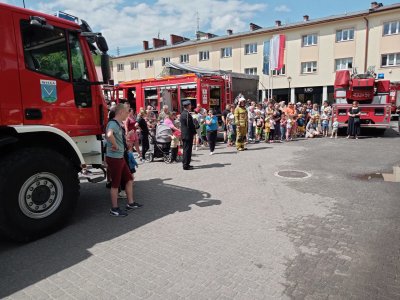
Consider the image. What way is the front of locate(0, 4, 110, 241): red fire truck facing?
to the viewer's right

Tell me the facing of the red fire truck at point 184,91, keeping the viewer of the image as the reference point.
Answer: facing away from the viewer and to the left of the viewer

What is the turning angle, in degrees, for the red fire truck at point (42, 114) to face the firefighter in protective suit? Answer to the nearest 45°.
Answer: approximately 45° to its left

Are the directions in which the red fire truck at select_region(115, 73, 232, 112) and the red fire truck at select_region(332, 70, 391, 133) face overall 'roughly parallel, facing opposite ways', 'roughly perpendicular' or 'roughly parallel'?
roughly perpendicular

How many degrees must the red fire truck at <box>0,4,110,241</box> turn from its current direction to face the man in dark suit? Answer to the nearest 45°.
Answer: approximately 45° to its left
